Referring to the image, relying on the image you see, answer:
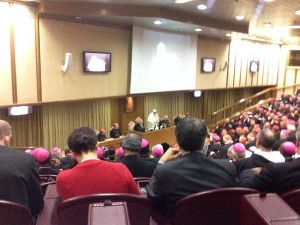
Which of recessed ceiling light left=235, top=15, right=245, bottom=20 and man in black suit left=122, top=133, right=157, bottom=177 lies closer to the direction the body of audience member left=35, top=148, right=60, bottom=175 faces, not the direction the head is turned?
the recessed ceiling light

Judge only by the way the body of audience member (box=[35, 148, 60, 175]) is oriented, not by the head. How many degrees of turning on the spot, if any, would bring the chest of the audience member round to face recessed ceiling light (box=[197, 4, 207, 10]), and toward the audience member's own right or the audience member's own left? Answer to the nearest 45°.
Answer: approximately 45° to the audience member's own right

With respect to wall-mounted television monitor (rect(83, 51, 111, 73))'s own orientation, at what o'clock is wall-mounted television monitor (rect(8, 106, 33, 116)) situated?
wall-mounted television monitor (rect(8, 106, 33, 116)) is roughly at 2 o'clock from wall-mounted television monitor (rect(83, 51, 111, 73)).

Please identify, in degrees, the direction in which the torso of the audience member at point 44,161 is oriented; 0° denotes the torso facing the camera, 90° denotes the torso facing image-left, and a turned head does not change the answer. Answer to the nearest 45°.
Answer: approximately 180°

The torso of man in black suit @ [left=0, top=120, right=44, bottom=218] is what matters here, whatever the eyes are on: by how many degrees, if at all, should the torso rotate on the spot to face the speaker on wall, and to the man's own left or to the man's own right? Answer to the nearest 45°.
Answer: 0° — they already face it

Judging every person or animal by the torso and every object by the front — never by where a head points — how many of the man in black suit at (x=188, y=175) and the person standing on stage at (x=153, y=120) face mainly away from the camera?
1

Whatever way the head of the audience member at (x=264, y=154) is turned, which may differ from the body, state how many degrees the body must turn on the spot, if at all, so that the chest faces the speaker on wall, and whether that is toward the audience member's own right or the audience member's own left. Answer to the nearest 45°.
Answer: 0° — they already face it

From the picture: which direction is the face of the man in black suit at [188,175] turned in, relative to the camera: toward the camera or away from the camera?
away from the camera

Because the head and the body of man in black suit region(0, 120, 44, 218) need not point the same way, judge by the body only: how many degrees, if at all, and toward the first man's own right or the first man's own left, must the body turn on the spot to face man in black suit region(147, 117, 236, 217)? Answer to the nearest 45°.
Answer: approximately 135° to the first man's own right

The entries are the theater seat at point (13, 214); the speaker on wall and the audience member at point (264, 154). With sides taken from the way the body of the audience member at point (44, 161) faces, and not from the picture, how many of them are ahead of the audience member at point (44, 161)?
1

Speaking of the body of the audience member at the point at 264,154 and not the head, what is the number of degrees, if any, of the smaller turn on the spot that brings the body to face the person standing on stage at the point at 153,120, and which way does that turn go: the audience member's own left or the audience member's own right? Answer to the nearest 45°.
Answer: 0° — they already face them

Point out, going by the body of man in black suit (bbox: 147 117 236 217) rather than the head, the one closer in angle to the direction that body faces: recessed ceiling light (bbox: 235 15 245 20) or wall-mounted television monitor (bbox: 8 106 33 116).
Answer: the recessed ceiling light
